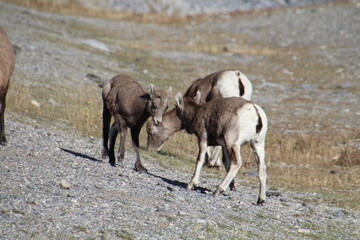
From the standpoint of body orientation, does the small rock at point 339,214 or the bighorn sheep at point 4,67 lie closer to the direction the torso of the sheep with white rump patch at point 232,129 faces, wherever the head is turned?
the bighorn sheep

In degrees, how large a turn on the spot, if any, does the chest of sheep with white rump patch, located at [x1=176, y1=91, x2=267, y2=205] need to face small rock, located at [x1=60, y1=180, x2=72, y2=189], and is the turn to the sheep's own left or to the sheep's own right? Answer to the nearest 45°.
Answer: approximately 90° to the sheep's own left

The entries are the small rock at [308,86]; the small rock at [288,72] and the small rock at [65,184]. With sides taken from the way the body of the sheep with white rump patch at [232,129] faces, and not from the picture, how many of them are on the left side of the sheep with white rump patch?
1

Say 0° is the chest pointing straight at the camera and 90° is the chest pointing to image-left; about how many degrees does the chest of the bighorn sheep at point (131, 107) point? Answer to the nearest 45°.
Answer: approximately 315°

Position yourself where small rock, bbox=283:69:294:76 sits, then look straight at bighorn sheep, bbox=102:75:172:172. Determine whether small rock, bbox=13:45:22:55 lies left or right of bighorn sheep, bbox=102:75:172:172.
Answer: right

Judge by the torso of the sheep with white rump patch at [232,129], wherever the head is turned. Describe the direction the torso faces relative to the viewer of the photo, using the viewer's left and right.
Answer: facing away from the viewer and to the left of the viewer

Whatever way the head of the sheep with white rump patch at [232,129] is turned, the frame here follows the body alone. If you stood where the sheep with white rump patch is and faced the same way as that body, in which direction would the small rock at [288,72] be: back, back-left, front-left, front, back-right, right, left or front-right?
front-right

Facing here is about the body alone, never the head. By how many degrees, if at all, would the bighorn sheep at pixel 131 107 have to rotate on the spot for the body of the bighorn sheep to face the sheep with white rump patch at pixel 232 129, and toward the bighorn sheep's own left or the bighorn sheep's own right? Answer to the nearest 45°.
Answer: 0° — it already faces it

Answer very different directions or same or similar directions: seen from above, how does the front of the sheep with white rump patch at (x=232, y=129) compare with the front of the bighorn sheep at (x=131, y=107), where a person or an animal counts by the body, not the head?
very different directions
